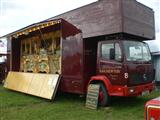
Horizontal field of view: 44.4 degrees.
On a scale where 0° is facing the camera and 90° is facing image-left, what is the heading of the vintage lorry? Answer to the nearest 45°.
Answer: approximately 315°
